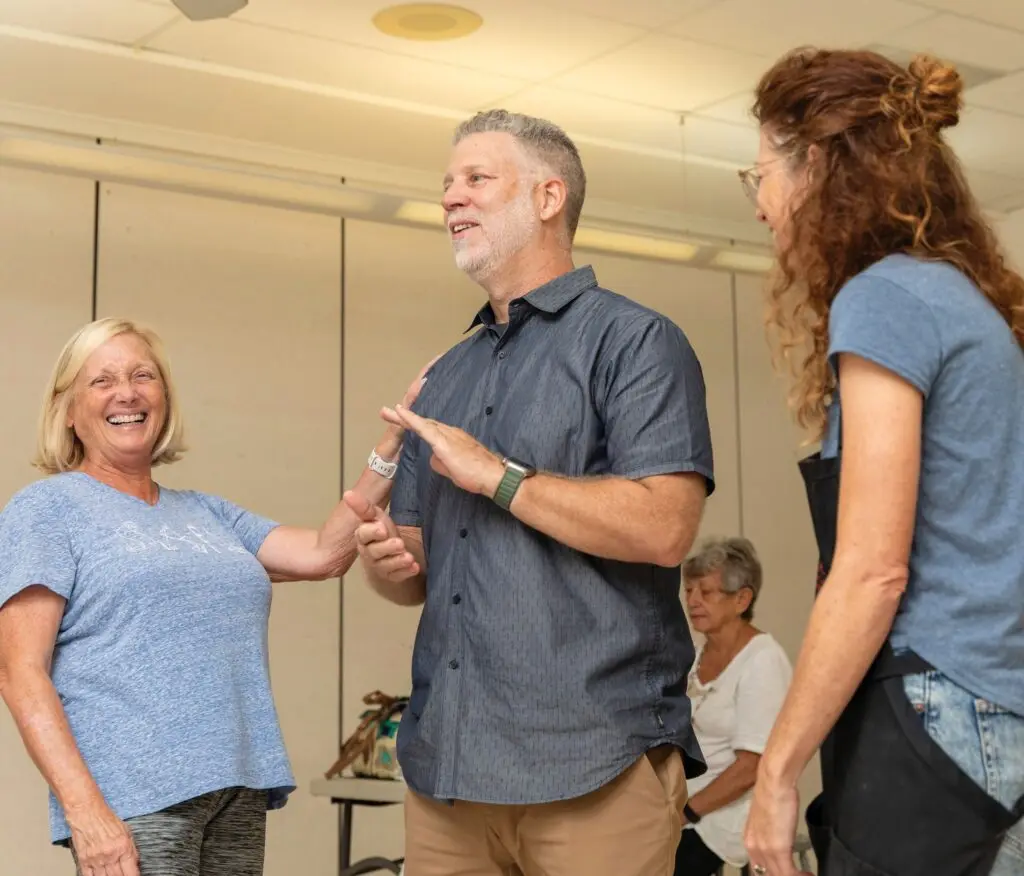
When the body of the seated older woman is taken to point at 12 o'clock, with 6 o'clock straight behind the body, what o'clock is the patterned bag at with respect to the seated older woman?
The patterned bag is roughly at 2 o'clock from the seated older woman.

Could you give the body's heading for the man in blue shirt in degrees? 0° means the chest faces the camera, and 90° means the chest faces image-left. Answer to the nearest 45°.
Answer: approximately 45°

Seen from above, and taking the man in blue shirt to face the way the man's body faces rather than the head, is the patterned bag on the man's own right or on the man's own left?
on the man's own right

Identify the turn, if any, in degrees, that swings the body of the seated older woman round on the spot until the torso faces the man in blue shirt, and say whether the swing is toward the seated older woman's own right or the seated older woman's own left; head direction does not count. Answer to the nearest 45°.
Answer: approximately 45° to the seated older woman's own left

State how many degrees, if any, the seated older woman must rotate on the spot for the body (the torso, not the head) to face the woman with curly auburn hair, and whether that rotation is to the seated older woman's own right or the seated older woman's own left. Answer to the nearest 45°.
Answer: approximately 45° to the seated older woman's own left

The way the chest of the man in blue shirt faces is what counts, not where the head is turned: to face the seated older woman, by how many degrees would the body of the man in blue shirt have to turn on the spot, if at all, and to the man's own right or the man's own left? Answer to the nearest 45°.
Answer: approximately 135° to the man's own right
